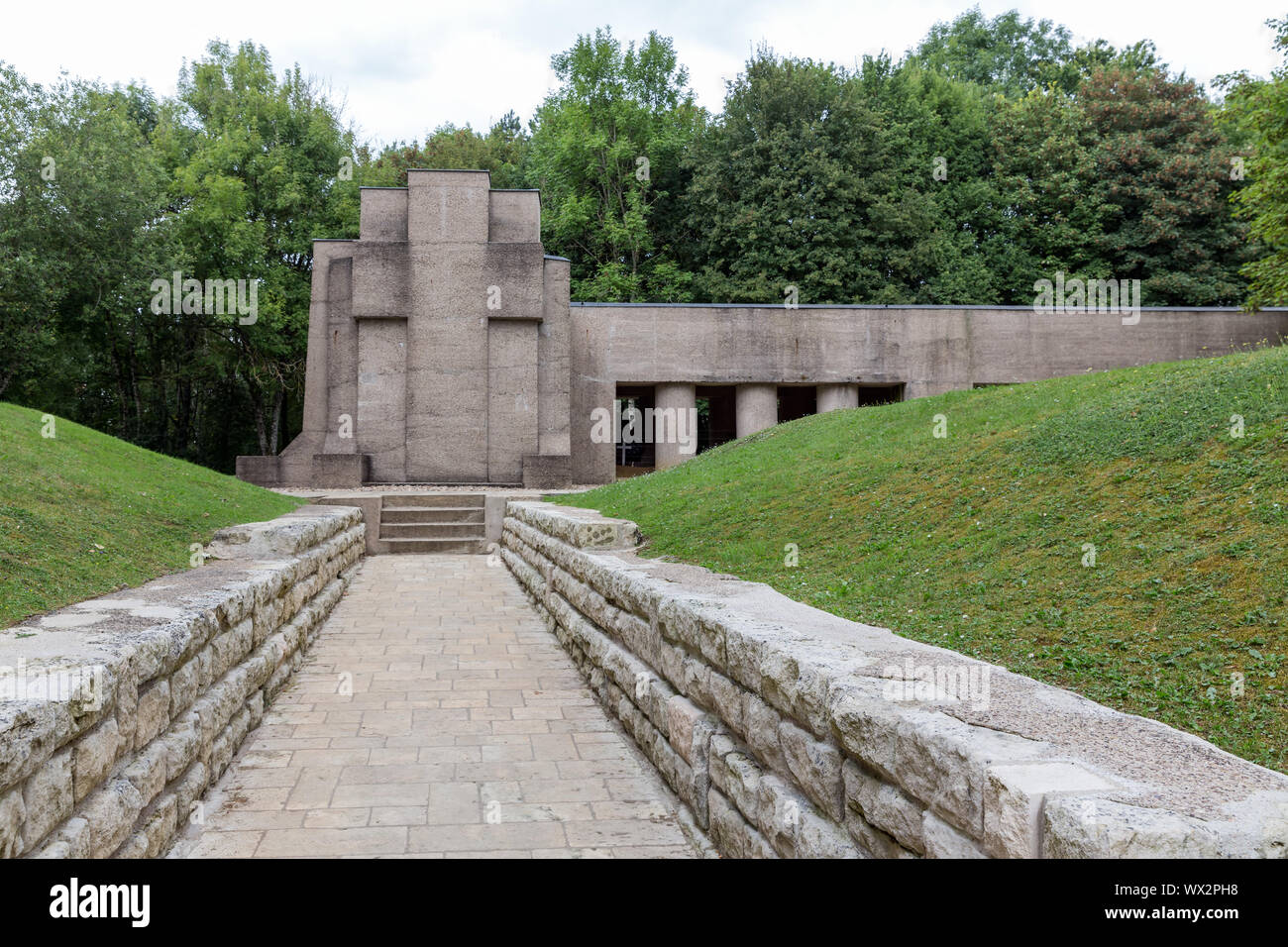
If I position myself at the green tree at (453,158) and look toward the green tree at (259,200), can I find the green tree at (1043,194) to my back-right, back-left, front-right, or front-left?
back-left

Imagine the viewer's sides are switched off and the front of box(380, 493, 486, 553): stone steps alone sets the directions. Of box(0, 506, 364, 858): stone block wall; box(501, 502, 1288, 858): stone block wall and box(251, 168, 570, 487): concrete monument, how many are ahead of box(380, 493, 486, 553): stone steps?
2

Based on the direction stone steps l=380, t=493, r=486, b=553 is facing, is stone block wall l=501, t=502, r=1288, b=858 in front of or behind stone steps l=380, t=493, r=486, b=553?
in front

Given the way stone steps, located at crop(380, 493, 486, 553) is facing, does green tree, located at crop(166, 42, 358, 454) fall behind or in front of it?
behind

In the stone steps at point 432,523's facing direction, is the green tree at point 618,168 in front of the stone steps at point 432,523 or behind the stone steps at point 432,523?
behind

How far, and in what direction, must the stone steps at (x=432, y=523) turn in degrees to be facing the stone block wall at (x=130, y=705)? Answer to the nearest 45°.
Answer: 0° — it already faces it

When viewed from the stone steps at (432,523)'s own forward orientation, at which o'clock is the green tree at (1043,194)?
The green tree is roughly at 8 o'clock from the stone steps.

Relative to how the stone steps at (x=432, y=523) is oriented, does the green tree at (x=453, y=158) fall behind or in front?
behind

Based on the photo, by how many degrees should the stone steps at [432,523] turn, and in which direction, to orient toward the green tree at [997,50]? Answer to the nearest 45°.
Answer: approximately 135° to its left

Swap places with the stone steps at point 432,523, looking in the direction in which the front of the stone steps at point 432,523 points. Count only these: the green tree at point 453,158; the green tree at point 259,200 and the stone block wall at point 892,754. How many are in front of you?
1

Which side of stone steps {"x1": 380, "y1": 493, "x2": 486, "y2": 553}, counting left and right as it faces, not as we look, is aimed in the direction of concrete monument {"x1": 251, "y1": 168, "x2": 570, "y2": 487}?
back

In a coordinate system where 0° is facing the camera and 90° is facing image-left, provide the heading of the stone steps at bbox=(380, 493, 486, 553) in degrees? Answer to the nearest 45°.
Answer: approximately 0°
